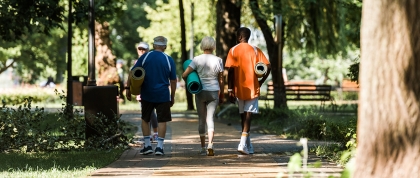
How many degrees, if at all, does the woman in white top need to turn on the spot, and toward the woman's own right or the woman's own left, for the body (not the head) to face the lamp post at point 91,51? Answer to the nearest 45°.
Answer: approximately 45° to the woman's own left

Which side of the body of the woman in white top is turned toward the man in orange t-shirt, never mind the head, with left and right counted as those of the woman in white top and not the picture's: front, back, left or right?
right

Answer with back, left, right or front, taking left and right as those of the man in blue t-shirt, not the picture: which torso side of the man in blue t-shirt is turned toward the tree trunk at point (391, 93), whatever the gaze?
back

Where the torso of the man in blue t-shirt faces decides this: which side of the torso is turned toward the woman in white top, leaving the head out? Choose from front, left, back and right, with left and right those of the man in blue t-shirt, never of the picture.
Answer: right

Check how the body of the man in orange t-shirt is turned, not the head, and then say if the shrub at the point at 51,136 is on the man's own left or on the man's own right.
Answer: on the man's own left

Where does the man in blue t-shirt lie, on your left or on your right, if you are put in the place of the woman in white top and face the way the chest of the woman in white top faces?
on your left

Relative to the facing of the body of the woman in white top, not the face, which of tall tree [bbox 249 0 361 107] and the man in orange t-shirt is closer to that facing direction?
the tall tree

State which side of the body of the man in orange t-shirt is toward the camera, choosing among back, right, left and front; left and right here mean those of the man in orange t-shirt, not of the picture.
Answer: back

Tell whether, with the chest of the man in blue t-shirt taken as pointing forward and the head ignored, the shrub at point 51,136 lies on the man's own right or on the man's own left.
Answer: on the man's own left

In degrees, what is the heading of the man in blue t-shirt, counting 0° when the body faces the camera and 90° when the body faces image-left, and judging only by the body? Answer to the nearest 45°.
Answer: approximately 180°

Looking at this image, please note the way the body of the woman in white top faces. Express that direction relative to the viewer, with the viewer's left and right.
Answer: facing away from the viewer
